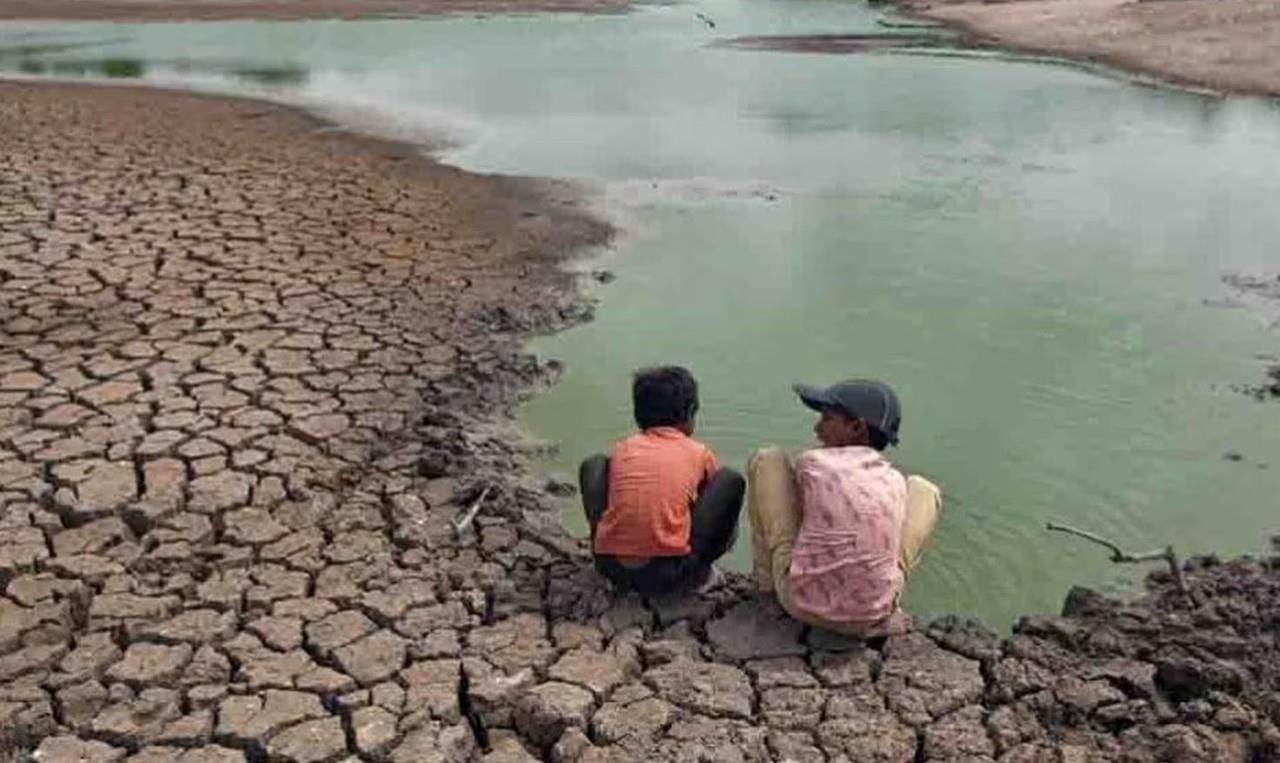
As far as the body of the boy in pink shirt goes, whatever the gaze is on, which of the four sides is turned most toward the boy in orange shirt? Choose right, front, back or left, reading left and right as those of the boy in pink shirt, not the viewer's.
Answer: left

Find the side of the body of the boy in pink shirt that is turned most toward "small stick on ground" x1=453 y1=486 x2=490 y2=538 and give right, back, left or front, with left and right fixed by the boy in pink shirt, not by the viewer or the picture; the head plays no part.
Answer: left

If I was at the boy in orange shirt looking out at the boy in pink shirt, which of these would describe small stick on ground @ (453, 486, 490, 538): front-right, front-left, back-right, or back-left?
back-left

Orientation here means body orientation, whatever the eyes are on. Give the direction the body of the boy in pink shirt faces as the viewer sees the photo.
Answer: away from the camera
